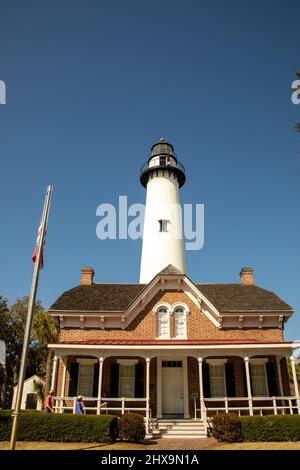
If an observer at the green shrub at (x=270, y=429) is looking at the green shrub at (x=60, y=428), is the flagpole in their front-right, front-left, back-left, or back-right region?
front-left

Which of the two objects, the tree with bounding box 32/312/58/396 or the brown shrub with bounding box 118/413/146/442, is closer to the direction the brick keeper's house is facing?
the brown shrub

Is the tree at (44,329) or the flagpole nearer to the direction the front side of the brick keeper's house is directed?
the flagpole

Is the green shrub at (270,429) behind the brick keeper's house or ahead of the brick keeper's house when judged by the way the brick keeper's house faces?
ahead

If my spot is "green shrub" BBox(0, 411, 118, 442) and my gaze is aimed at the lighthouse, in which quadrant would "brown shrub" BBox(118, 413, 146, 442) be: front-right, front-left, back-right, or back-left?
front-right

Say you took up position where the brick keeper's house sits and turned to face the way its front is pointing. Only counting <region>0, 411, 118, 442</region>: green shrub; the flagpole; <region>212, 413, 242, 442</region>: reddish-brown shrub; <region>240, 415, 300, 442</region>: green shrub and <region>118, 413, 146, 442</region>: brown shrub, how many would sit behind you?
0

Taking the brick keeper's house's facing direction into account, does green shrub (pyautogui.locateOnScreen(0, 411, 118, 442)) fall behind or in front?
in front

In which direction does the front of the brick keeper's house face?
toward the camera

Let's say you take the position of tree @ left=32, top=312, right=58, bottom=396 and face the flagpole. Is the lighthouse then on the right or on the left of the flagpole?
left

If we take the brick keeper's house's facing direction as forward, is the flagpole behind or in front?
in front

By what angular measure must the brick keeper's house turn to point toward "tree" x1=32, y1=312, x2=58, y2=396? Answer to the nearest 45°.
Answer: approximately 135° to its right
